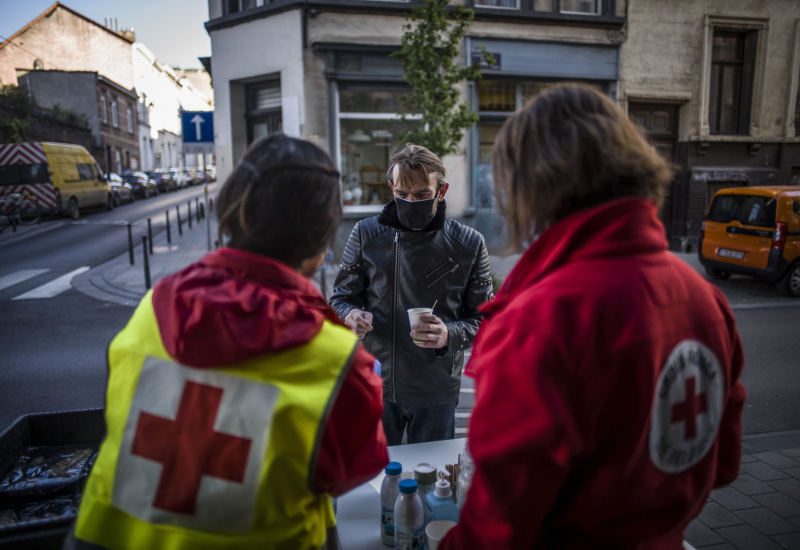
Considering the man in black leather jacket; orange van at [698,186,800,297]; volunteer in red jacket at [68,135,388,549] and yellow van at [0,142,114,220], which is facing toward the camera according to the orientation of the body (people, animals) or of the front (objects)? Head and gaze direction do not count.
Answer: the man in black leather jacket

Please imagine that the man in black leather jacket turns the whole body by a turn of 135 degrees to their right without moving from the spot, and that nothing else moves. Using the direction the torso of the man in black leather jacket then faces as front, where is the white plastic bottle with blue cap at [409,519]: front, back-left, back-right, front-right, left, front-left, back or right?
back-left

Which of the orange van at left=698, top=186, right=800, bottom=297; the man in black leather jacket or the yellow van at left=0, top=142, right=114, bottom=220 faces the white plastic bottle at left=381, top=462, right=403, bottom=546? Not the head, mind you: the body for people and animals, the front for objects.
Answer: the man in black leather jacket

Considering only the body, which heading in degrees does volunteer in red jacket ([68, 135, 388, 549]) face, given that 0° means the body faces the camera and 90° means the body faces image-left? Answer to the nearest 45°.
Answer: approximately 225°

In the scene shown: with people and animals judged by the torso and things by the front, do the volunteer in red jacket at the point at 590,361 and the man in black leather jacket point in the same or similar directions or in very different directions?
very different directions

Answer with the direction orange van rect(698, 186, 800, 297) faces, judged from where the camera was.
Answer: facing away from the viewer and to the right of the viewer

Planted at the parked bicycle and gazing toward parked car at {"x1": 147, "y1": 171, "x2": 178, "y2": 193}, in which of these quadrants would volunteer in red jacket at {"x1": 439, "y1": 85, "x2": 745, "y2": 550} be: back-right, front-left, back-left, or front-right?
back-right

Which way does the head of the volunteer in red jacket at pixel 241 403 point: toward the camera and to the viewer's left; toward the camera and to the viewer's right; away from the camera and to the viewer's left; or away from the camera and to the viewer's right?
away from the camera and to the viewer's right

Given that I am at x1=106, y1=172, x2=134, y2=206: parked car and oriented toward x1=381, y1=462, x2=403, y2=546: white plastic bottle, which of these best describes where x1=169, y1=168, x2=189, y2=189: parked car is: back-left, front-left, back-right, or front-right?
back-left

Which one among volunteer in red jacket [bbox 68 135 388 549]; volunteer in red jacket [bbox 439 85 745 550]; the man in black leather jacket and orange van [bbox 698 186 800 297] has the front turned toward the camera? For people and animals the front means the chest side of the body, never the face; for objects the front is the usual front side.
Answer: the man in black leather jacket

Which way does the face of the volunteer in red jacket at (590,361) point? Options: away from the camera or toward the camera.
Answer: away from the camera

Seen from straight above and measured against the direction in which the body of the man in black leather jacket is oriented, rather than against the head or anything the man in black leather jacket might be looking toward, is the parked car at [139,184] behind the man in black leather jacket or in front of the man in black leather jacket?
behind
